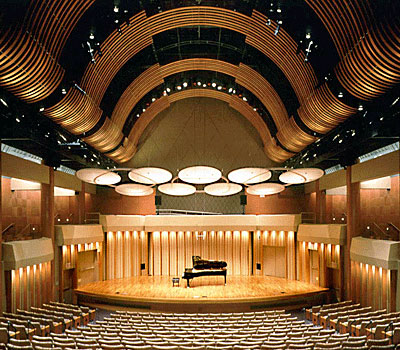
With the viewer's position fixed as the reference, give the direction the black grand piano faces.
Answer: facing to the left of the viewer

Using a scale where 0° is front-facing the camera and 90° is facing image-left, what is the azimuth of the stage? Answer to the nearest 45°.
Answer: approximately 0°
